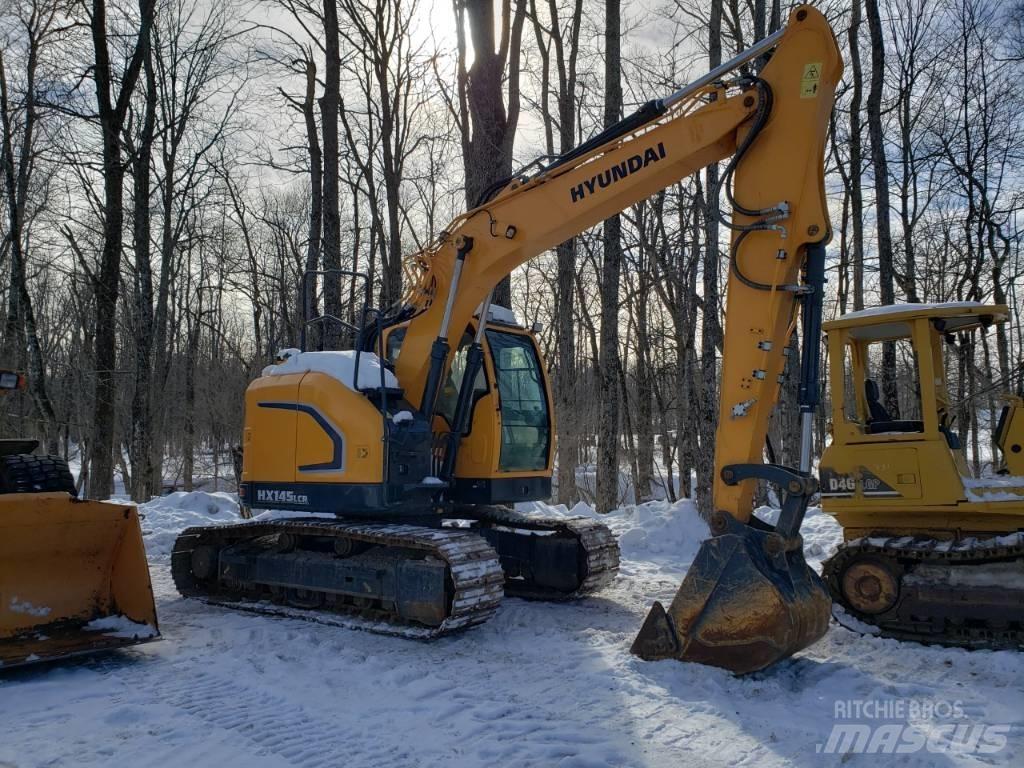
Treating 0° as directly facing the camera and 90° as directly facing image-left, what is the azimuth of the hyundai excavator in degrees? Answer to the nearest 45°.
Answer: approximately 315°

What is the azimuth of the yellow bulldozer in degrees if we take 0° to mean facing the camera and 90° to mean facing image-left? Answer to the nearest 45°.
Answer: approximately 270°

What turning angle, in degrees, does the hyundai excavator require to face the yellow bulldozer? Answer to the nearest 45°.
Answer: approximately 45° to its left

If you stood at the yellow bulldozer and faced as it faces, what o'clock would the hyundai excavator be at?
The hyundai excavator is roughly at 5 o'clock from the yellow bulldozer.
